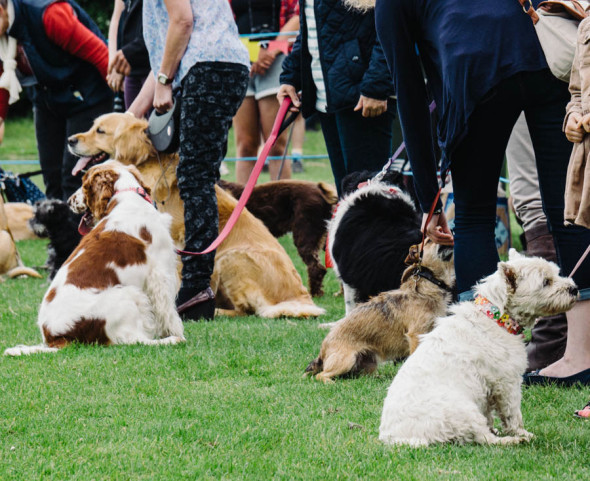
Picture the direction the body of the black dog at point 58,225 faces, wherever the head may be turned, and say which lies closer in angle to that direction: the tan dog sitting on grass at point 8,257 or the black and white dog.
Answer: the tan dog sitting on grass

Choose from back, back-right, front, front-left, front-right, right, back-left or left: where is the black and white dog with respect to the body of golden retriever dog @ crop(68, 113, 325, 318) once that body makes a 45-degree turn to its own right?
back

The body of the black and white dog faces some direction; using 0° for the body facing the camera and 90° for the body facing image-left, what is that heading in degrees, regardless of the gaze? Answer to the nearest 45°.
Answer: approximately 180°

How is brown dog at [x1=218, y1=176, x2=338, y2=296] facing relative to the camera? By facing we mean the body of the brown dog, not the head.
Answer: to the viewer's left

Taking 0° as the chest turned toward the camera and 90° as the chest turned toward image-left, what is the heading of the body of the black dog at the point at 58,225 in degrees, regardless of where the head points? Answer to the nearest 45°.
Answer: approximately 90°

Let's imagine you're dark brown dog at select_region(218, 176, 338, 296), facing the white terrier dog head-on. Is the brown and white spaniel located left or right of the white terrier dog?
right

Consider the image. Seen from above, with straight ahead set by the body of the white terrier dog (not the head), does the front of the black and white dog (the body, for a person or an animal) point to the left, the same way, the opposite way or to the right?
to the left

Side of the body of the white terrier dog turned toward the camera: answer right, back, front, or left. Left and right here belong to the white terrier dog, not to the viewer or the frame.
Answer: right

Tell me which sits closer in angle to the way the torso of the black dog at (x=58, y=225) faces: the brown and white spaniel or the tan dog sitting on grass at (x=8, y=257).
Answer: the tan dog sitting on grass

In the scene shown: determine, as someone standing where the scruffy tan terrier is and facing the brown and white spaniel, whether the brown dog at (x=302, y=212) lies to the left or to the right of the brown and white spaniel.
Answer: right

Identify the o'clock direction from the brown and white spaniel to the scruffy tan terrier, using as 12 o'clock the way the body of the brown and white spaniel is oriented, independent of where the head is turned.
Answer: The scruffy tan terrier is roughly at 3 o'clock from the brown and white spaniel.

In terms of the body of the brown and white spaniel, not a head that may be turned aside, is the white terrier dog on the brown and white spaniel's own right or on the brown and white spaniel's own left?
on the brown and white spaniel's own right

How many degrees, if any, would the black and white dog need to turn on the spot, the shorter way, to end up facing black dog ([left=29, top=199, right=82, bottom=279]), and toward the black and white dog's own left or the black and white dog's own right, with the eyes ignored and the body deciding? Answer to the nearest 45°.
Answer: approximately 45° to the black and white dog's own left
